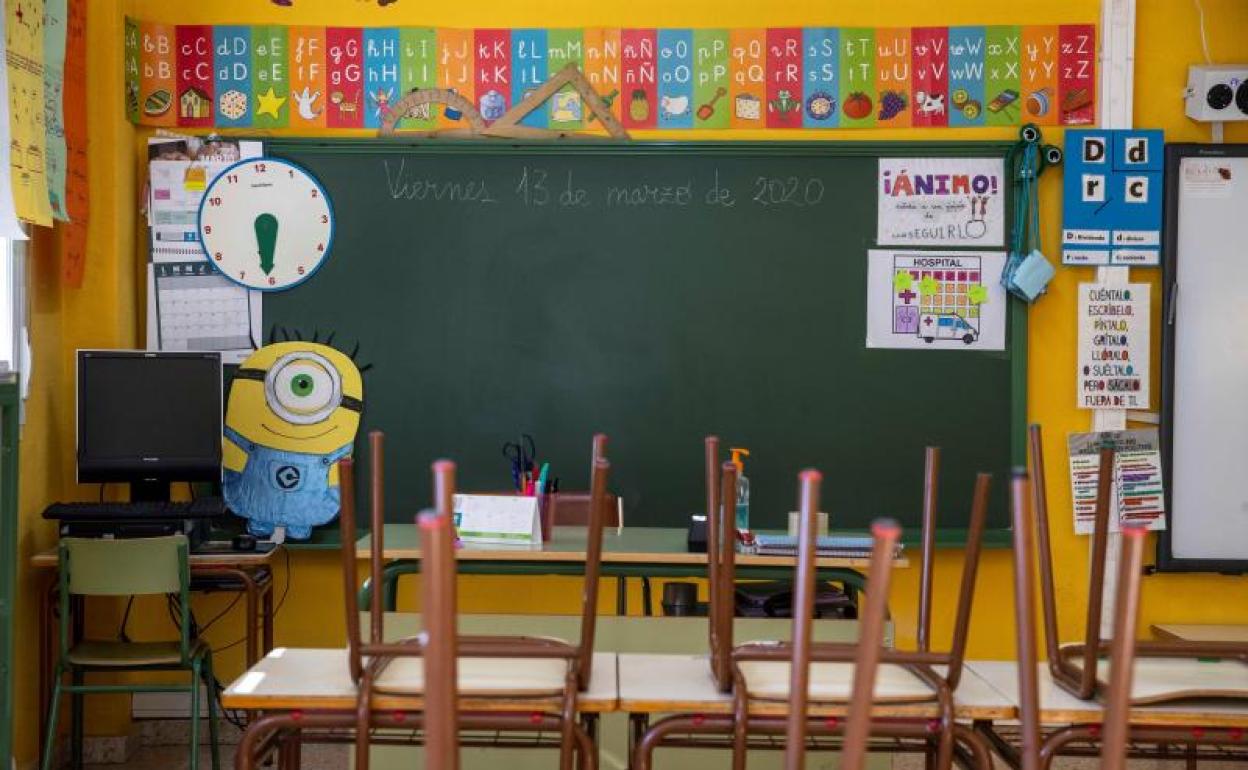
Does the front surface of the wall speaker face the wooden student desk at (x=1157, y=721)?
yes

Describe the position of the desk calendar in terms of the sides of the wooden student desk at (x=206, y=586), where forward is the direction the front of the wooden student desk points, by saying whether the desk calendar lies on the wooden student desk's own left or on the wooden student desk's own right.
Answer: on the wooden student desk's own left

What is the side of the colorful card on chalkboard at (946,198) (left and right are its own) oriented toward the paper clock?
right

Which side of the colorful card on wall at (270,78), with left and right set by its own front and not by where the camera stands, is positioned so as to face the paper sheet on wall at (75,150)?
right

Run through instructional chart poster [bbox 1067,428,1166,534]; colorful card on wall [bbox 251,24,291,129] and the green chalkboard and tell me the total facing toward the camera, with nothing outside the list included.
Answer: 3

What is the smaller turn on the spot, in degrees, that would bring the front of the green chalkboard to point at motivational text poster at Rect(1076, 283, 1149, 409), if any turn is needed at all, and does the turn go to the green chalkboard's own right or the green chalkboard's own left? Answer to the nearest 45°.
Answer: approximately 90° to the green chalkboard's own left

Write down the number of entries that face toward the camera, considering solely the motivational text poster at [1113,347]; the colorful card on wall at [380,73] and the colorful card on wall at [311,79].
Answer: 3

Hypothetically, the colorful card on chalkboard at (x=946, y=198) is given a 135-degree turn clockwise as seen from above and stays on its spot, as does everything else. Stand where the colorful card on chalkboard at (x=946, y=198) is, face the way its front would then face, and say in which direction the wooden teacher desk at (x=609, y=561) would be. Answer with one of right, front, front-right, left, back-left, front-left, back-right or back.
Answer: left

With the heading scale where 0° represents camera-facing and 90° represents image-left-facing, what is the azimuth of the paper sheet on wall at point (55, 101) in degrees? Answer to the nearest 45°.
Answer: approximately 315°
